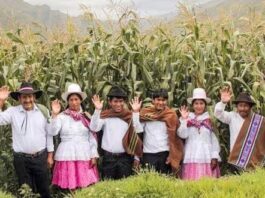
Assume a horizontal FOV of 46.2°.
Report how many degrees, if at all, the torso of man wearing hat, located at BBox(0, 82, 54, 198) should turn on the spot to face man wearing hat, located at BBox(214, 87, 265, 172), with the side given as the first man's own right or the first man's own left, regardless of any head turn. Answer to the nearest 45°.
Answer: approximately 90° to the first man's own left

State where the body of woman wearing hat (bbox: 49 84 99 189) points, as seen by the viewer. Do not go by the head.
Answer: toward the camera

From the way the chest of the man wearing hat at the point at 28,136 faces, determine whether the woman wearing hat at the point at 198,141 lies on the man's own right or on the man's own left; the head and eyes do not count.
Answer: on the man's own left

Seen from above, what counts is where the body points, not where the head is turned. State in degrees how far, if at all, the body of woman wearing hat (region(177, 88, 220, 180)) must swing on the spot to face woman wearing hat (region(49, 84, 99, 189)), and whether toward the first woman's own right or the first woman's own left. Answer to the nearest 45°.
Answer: approximately 90° to the first woman's own right

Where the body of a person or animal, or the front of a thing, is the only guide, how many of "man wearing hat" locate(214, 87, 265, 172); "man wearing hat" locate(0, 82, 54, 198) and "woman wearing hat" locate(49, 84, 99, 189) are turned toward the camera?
3

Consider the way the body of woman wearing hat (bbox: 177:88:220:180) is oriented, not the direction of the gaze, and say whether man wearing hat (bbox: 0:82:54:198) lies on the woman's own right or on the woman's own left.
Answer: on the woman's own right

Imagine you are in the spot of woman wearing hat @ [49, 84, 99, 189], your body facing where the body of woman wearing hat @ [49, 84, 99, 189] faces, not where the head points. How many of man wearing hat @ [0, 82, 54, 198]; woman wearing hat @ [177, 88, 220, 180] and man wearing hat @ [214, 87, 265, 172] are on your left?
2

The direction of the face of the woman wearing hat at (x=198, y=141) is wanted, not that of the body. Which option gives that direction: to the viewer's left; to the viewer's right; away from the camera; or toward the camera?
toward the camera

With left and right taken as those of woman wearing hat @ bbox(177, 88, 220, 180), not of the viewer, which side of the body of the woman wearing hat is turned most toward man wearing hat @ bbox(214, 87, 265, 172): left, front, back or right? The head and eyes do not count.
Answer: left

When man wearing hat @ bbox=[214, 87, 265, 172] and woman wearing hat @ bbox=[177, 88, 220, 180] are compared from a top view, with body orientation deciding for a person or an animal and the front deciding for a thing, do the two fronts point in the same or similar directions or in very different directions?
same or similar directions

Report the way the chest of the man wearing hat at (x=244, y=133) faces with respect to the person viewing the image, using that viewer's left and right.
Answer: facing the viewer

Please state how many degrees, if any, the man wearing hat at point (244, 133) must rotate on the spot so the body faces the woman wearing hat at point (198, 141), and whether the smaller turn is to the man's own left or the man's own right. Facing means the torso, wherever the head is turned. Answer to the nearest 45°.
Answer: approximately 90° to the man's own right

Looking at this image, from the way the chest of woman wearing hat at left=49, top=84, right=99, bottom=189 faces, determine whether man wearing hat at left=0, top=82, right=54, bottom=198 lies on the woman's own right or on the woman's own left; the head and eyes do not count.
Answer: on the woman's own right

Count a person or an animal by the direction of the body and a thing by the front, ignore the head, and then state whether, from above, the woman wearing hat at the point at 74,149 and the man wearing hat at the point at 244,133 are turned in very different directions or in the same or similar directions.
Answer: same or similar directions

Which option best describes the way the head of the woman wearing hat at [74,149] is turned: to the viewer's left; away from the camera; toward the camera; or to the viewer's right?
toward the camera
